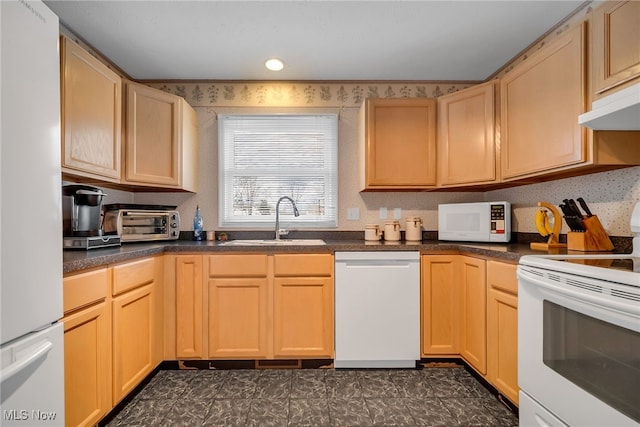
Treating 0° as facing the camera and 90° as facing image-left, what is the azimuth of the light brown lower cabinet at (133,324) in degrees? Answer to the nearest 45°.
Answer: approximately 315°

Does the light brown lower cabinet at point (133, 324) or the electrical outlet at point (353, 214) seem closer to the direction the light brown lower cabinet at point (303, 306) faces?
the light brown lower cabinet

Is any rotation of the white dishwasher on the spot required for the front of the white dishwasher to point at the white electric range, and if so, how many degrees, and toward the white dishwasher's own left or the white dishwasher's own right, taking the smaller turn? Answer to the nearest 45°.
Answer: approximately 45° to the white dishwasher's own left

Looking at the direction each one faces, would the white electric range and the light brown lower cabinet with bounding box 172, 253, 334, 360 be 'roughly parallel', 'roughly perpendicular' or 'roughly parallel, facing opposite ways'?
roughly perpendicular
